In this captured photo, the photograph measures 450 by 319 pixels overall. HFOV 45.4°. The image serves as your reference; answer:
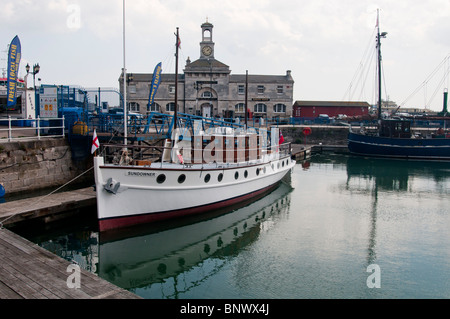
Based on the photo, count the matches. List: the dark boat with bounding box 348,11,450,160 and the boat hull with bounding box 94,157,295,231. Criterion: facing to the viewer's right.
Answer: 1
